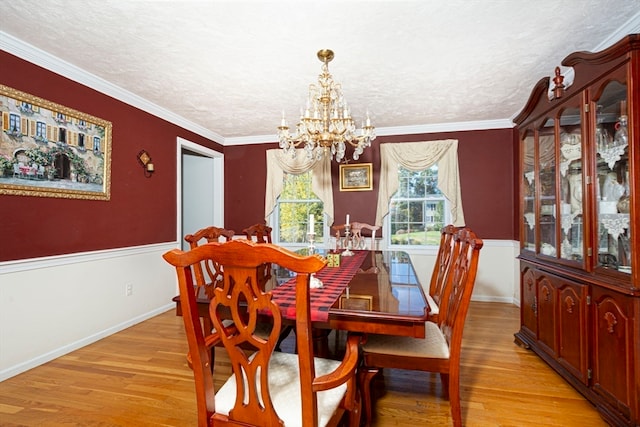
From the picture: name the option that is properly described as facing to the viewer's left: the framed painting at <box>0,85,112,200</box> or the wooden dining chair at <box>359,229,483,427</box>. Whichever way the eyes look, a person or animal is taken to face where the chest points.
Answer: the wooden dining chair

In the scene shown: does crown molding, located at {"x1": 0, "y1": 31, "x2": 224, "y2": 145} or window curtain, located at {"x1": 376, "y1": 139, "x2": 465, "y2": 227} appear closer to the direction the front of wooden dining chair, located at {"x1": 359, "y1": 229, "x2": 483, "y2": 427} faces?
the crown molding

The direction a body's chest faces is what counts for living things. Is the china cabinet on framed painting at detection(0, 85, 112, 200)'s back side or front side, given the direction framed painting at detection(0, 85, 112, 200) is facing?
on the front side

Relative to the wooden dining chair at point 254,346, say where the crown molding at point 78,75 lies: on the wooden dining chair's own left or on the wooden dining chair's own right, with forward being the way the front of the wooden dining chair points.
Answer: on the wooden dining chair's own left

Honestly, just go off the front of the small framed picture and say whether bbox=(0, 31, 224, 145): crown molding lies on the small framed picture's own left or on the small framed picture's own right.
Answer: on the small framed picture's own right

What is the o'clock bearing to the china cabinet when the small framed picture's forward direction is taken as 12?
The china cabinet is roughly at 11 o'clock from the small framed picture.

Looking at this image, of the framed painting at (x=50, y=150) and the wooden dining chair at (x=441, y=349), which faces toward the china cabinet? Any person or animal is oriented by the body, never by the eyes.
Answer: the framed painting

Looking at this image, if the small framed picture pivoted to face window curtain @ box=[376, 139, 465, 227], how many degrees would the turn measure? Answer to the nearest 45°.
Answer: approximately 90° to its left

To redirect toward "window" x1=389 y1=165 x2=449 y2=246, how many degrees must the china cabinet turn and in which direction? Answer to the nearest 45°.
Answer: approximately 90° to its right

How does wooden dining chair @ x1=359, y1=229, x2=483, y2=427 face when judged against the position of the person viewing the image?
facing to the left of the viewer

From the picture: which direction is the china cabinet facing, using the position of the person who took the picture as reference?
facing the viewer and to the left of the viewer

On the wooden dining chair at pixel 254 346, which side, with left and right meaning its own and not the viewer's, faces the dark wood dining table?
front

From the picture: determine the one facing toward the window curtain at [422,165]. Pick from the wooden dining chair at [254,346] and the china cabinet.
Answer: the wooden dining chair

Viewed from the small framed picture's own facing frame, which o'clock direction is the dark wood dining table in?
The dark wood dining table is roughly at 12 o'clock from the small framed picture.

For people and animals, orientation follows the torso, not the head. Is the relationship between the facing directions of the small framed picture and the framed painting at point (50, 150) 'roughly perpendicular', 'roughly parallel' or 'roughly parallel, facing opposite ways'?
roughly perpendicular

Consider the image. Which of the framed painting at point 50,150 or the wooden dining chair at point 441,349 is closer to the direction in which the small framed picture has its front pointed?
the wooden dining chair

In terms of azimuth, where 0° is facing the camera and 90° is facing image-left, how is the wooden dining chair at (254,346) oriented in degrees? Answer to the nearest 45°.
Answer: approximately 225°
